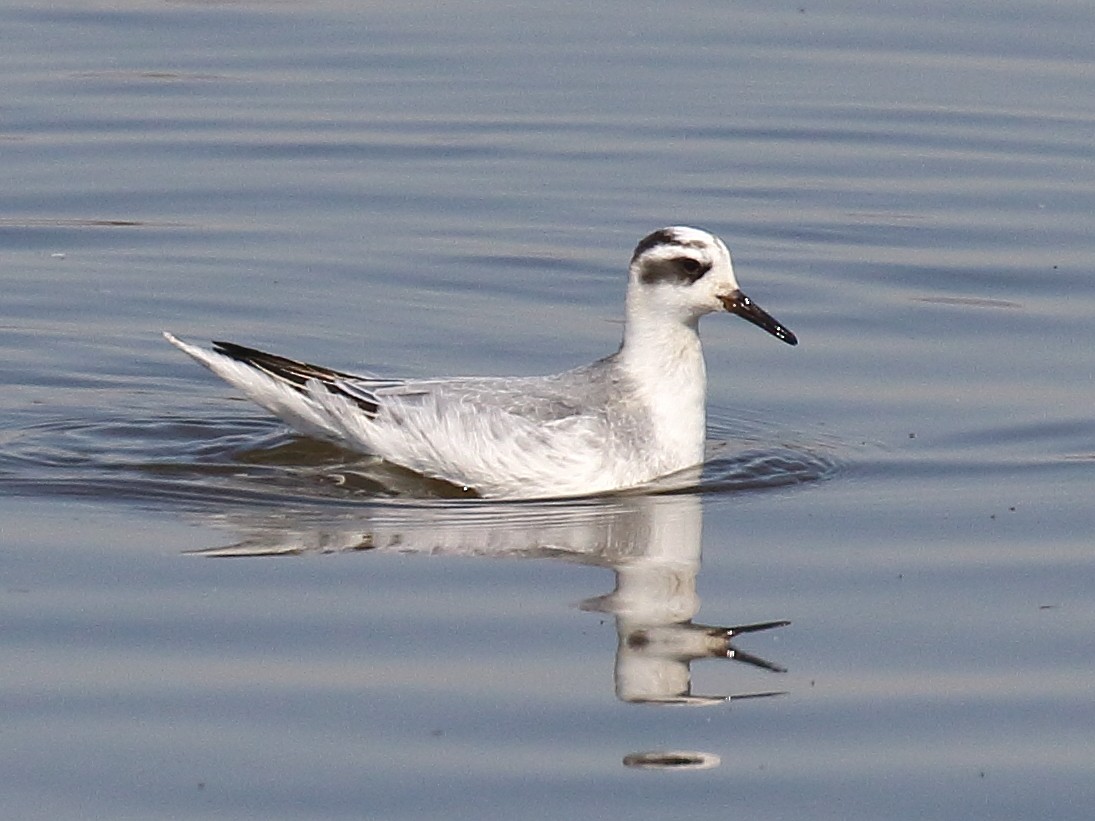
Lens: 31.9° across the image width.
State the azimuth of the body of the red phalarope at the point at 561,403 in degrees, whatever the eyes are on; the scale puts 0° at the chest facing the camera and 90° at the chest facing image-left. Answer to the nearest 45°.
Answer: approximately 270°
